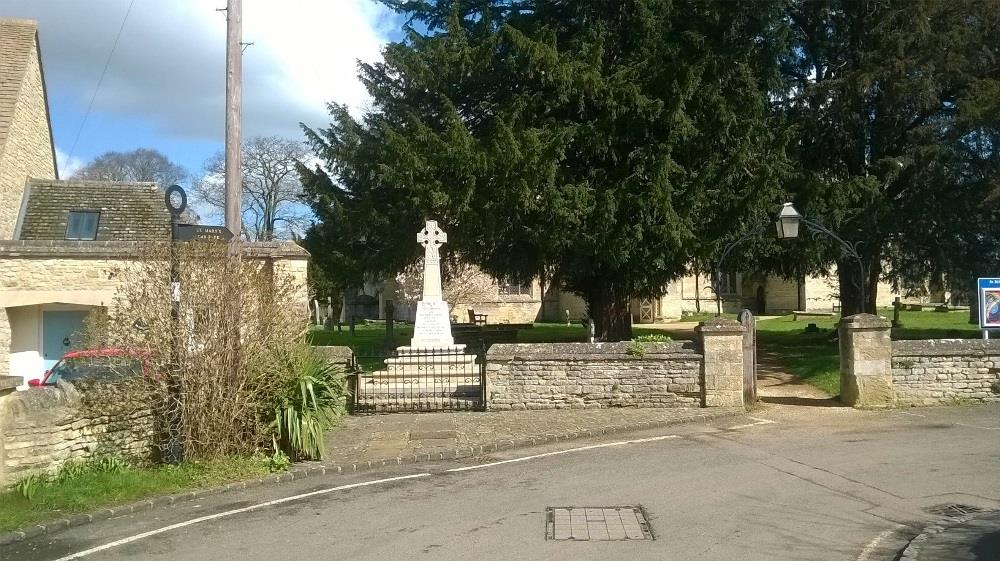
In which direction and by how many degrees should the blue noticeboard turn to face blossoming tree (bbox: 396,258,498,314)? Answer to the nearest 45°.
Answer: approximately 135° to its right

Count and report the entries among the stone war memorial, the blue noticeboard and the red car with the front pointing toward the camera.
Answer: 2

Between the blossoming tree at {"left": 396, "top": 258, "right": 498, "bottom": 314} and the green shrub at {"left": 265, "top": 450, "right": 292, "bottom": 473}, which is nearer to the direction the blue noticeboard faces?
the green shrub

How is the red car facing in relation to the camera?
to the viewer's left

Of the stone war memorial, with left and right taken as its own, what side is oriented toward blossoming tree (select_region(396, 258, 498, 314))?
back

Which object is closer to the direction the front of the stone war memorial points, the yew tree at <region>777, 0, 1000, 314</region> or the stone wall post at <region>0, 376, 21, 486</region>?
the stone wall post

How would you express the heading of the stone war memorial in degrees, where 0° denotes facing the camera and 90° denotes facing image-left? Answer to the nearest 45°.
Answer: approximately 0°

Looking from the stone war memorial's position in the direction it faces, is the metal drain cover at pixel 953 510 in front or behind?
in front

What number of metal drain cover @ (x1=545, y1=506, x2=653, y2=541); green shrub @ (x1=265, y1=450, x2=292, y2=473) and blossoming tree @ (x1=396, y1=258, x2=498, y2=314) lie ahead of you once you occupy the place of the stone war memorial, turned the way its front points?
2

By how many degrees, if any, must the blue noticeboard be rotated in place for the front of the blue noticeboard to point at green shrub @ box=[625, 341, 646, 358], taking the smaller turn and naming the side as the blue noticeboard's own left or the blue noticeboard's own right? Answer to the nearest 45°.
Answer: approximately 45° to the blue noticeboard's own right

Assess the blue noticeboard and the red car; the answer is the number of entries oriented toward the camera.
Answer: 1

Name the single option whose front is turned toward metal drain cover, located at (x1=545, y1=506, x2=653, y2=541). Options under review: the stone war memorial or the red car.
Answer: the stone war memorial

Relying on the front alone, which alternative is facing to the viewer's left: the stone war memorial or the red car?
the red car
